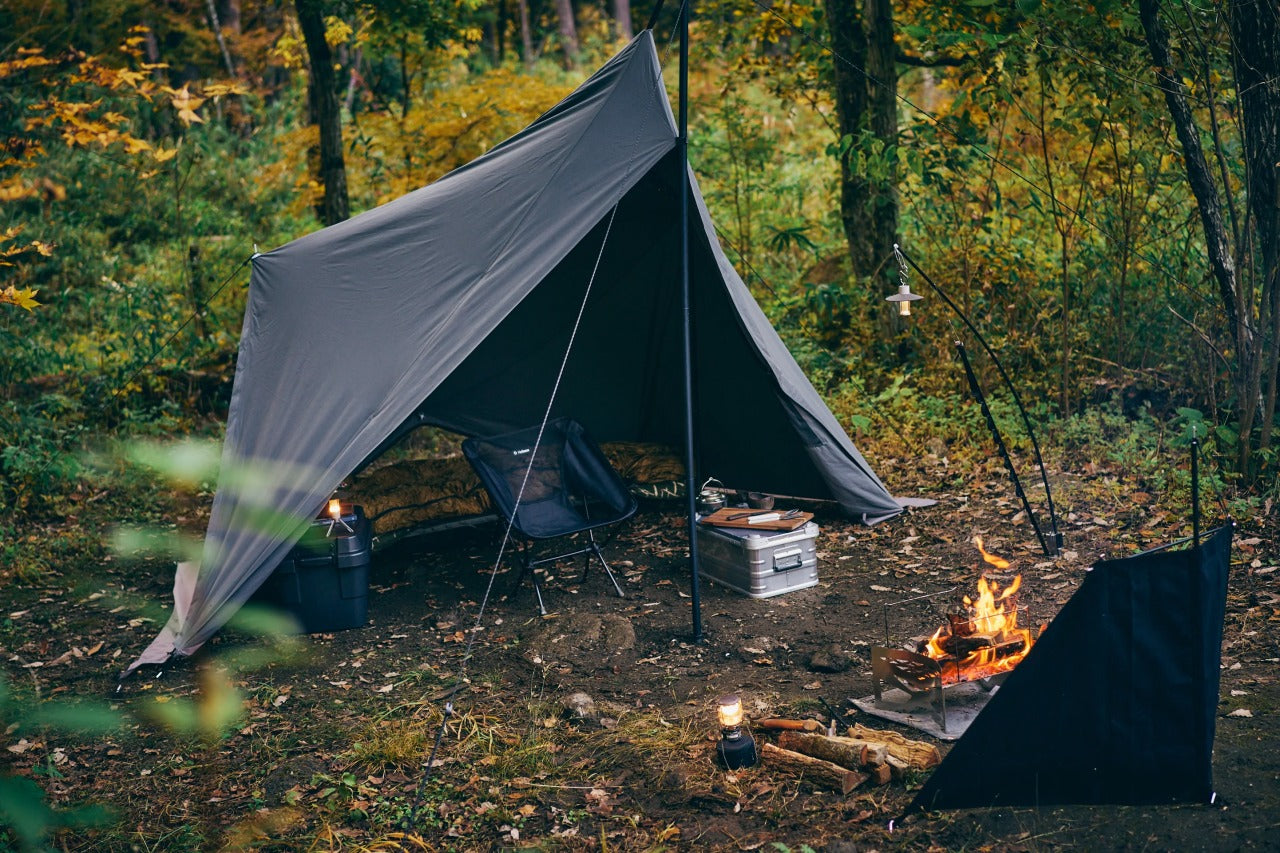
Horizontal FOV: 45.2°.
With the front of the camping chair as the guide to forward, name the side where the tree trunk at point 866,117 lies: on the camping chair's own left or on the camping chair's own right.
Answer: on the camping chair's own left

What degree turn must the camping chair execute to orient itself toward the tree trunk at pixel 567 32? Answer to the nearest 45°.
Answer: approximately 135° to its left

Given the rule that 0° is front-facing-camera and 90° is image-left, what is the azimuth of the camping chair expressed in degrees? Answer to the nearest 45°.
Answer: approximately 315°

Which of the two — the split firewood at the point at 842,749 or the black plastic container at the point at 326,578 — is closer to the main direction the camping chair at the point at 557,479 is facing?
the split firewood

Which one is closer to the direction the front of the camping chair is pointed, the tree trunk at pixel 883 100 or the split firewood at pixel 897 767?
the split firewood

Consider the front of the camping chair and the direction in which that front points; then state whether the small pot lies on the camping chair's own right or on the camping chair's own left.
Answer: on the camping chair's own left

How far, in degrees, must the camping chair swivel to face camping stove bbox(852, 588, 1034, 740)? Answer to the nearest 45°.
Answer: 0° — it already faces it

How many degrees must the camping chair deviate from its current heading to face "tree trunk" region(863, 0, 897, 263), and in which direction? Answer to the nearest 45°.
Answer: approximately 90° to its left
